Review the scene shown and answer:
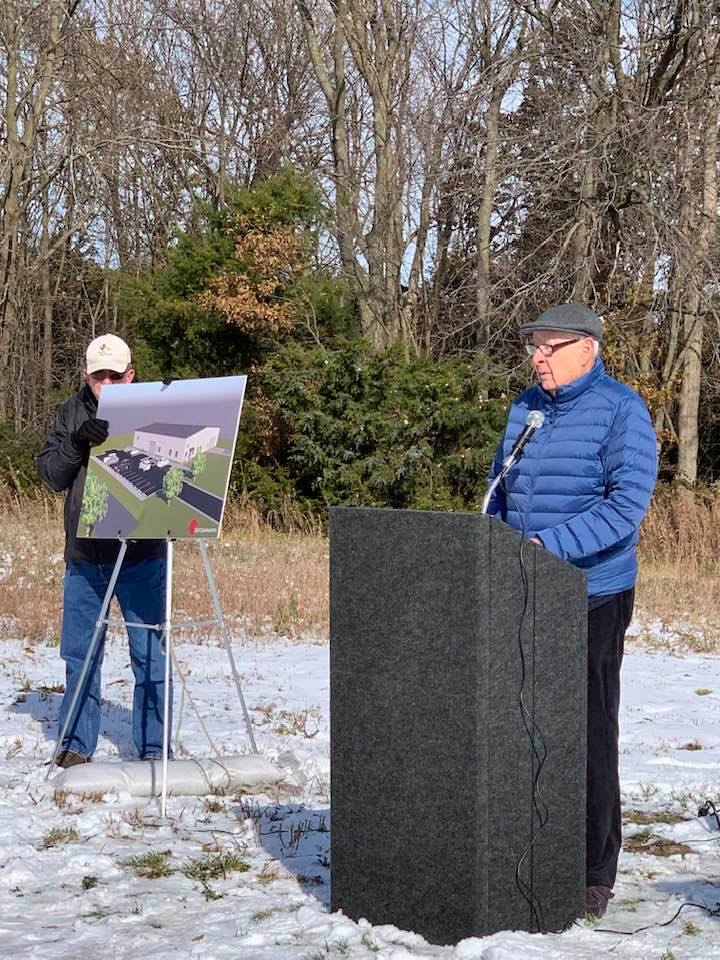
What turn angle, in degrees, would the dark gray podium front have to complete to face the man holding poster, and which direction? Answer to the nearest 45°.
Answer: approximately 90° to its right

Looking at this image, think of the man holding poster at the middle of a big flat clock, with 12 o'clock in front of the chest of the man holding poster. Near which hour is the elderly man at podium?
The elderly man at podium is roughly at 11 o'clock from the man holding poster.

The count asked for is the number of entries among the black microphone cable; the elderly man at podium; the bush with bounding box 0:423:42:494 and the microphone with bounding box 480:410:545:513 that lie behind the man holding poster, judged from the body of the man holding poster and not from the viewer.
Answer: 1

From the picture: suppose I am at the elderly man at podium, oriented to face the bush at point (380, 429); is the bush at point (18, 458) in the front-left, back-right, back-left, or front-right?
front-left

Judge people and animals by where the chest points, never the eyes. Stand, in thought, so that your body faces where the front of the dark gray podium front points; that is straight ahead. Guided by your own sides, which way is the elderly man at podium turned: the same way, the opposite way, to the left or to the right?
the same way

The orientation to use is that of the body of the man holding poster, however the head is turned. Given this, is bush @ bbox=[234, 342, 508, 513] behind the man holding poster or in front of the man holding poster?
behind

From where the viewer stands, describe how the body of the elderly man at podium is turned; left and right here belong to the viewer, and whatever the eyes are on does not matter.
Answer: facing the viewer and to the left of the viewer

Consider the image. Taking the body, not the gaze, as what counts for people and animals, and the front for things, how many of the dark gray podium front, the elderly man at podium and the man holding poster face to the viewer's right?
0

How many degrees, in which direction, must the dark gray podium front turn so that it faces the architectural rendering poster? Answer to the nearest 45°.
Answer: approximately 90° to its right

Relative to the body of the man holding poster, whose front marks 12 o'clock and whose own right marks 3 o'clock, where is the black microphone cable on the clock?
The black microphone cable is roughly at 11 o'clock from the man holding poster.

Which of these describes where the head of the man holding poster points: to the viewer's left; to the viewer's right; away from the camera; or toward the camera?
toward the camera

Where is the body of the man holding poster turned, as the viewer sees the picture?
toward the camera
